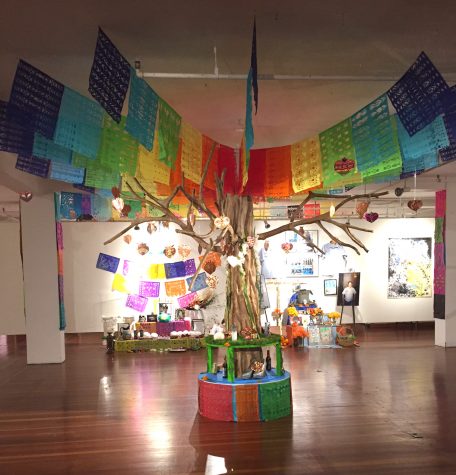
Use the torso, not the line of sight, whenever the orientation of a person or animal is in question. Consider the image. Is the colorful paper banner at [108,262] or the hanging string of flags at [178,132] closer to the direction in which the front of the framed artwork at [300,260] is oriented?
the hanging string of flags

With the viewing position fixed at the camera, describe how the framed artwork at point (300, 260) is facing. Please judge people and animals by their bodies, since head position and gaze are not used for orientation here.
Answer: facing the viewer

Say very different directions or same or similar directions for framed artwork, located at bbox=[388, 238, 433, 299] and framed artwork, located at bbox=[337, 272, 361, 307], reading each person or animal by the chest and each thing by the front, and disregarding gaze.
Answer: same or similar directions

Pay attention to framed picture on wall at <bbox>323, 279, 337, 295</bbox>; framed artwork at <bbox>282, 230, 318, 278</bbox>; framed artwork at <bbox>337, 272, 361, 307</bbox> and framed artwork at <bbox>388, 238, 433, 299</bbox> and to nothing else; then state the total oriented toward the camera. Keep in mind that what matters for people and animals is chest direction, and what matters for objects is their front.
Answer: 4

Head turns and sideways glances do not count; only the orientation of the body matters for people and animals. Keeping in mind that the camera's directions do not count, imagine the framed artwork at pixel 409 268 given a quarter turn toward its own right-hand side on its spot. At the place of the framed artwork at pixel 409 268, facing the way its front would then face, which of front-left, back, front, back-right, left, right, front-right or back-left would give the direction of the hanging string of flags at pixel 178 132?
left

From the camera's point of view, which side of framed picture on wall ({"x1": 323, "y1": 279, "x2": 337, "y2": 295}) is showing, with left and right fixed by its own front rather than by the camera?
front

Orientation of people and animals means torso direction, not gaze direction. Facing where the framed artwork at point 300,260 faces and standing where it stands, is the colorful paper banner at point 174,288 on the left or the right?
on its right

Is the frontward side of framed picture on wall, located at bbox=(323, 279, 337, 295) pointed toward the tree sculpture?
yes

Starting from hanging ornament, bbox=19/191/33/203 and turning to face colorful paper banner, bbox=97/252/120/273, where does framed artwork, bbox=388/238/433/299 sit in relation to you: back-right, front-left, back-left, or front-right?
front-right

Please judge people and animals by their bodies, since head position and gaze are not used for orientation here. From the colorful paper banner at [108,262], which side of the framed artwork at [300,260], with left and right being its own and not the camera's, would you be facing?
right

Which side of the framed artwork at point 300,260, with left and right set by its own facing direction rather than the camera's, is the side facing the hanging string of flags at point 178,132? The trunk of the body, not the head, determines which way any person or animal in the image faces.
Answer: front

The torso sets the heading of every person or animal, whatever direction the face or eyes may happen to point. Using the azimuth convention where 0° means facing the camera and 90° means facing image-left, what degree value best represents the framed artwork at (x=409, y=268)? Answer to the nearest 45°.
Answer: approximately 0°

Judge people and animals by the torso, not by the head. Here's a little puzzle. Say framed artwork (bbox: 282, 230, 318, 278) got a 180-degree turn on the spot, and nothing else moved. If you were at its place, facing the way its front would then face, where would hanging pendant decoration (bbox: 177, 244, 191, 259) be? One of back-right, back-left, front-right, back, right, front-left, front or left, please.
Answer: back-left

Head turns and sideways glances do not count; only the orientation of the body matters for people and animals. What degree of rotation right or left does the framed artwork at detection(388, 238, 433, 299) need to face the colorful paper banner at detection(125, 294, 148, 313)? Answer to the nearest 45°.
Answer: approximately 45° to its right
